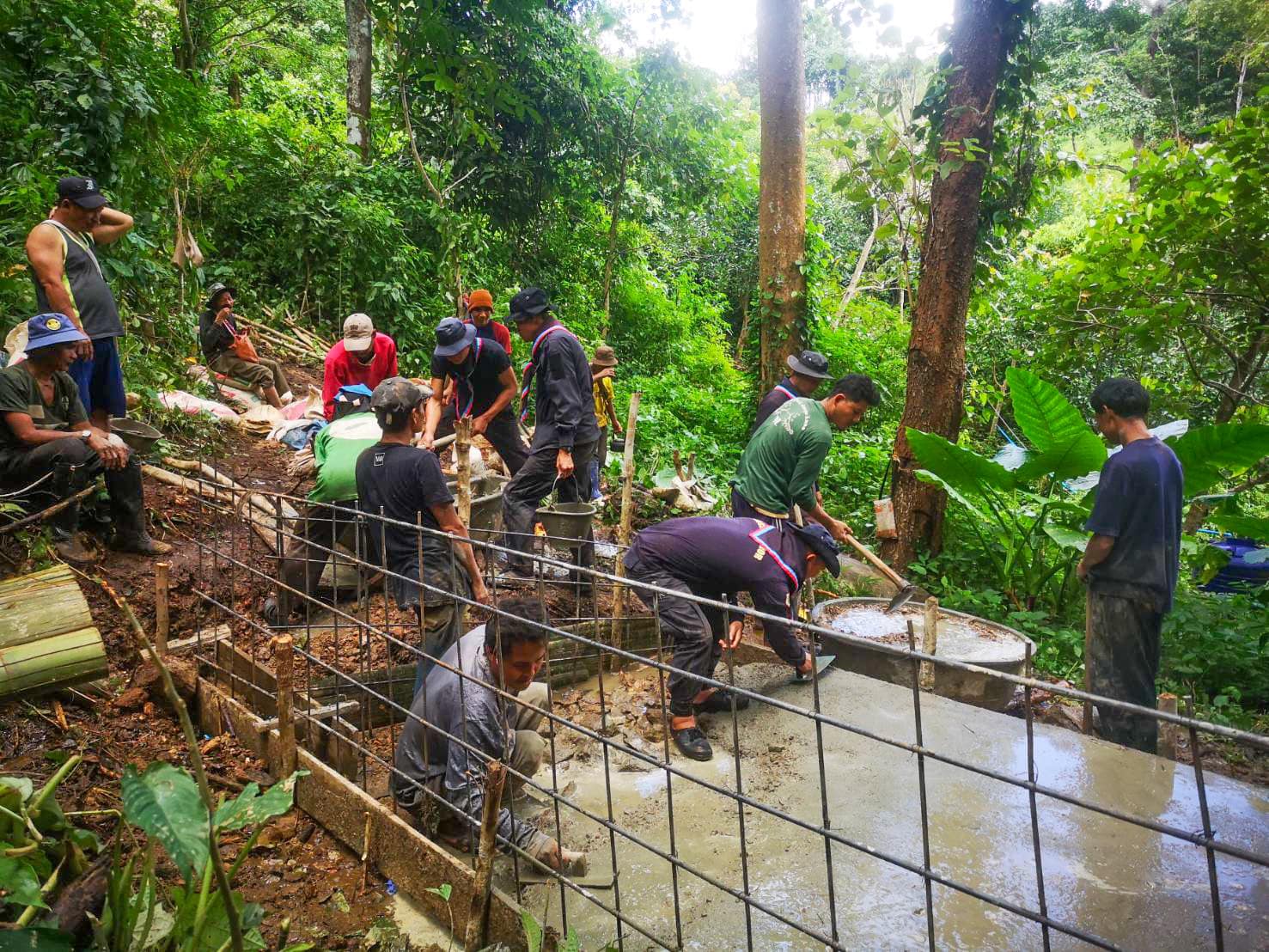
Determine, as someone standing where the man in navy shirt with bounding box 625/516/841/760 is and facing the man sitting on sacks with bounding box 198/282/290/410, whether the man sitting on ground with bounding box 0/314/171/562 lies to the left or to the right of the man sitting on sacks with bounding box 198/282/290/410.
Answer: left

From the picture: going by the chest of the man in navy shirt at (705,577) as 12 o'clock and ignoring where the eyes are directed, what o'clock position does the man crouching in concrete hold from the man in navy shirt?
The man crouching in concrete is roughly at 4 o'clock from the man in navy shirt.

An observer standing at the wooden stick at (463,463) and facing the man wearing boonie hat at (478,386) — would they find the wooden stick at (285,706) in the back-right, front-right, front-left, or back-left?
back-left

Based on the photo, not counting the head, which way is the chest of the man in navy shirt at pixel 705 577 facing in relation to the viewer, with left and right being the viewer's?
facing to the right of the viewer

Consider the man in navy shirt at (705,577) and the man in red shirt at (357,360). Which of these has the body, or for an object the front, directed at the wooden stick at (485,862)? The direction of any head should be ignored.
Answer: the man in red shirt

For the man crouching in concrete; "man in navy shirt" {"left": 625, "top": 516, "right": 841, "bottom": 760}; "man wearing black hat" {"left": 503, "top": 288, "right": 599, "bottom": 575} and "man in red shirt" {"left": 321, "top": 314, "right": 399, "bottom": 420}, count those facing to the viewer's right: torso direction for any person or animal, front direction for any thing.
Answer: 2

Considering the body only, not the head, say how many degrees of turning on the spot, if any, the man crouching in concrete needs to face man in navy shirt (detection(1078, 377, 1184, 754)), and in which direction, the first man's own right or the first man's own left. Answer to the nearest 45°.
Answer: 0° — they already face them

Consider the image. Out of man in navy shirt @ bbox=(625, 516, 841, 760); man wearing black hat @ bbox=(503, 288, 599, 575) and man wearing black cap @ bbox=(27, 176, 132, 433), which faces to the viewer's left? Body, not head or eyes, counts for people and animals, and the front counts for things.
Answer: man wearing black hat @ bbox=(503, 288, 599, 575)

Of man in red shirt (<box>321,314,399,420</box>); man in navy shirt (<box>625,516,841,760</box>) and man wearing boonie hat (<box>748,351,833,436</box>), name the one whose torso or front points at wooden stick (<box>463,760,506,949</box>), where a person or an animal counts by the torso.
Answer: the man in red shirt

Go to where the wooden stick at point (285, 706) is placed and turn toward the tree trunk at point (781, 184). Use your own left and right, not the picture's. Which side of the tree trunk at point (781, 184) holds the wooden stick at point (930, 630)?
right

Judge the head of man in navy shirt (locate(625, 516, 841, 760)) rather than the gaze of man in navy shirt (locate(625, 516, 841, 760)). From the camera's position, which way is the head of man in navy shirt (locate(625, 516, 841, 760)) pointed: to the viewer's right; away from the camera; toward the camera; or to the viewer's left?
to the viewer's right

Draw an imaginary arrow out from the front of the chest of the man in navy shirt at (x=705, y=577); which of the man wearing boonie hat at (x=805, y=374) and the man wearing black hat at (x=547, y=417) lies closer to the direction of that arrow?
the man wearing boonie hat

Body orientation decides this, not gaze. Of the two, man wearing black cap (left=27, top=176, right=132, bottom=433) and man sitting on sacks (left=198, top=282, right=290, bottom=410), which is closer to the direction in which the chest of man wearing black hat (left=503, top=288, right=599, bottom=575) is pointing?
the man wearing black cap

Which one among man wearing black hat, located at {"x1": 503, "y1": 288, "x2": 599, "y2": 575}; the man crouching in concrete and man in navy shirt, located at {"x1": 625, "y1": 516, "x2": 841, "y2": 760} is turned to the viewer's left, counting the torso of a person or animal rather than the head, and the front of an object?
the man wearing black hat

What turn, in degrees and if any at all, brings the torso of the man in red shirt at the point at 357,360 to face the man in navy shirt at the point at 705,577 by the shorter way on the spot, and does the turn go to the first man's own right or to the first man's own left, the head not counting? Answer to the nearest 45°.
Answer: approximately 45° to the first man's own left

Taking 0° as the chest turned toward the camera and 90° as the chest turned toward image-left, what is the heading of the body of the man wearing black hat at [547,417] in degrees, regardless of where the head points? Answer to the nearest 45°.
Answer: approximately 90°
